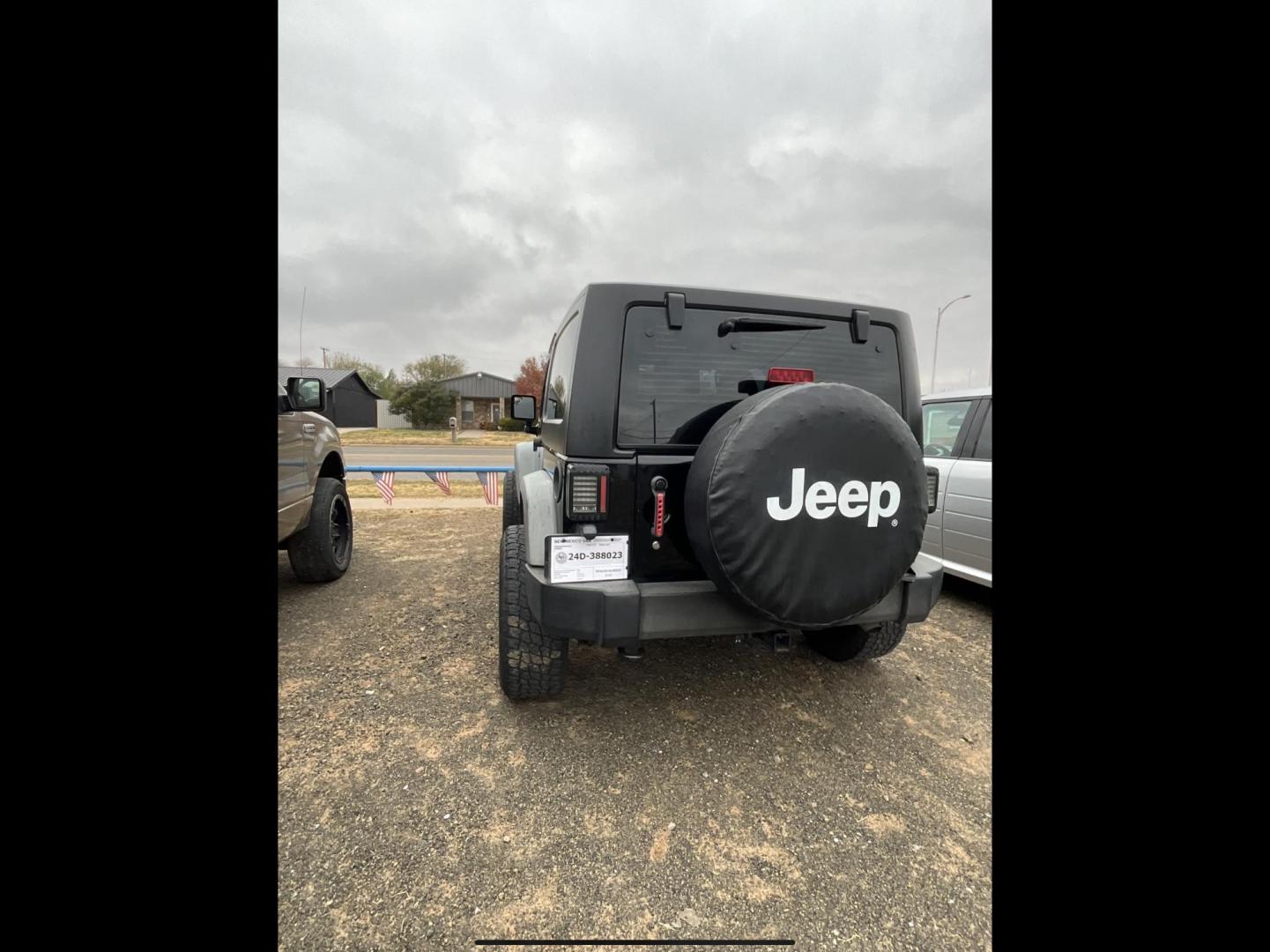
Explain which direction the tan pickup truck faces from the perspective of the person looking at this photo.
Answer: facing away from the viewer and to the right of the viewer

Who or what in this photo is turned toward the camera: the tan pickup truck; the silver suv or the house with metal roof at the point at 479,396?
the house with metal roof

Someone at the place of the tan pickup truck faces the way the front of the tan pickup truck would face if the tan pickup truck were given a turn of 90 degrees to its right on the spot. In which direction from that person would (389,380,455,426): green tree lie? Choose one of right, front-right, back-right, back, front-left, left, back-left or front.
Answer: back-left

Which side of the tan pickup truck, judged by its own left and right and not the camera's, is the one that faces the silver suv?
right

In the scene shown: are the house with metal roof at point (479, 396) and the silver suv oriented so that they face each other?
yes

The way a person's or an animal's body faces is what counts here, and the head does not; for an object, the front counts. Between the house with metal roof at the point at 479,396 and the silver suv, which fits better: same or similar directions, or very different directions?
very different directions

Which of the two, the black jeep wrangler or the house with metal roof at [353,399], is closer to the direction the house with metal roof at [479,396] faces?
the black jeep wrangler

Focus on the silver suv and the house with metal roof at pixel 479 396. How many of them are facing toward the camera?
1

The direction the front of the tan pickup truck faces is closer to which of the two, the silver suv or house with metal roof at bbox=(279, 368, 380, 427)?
the house with metal roof

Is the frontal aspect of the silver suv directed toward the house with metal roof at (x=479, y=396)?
yes

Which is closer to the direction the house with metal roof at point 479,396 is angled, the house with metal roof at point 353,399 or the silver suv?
the silver suv

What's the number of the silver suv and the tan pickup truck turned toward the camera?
0

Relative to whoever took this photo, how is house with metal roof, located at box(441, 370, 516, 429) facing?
facing the viewer

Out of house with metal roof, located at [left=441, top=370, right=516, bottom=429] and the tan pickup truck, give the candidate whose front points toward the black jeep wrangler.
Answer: the house with metal roof

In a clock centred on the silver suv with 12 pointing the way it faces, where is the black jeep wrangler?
The black jeep wrangler is roughly at 8 o'clock from the silver suv.

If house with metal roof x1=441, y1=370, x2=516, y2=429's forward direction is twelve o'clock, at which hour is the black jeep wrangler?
The black jeep wrangler is roughly at 12 o'clock from the house with metal roof.

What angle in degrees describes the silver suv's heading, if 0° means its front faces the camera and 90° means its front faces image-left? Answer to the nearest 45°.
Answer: approximately 135°

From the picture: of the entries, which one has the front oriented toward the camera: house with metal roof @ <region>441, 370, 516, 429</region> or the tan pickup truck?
the house with metal roof
